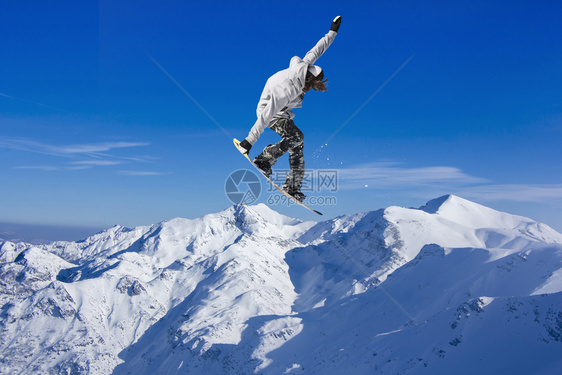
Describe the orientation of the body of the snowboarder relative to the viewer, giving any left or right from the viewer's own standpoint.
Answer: facing to the right of the viewer
